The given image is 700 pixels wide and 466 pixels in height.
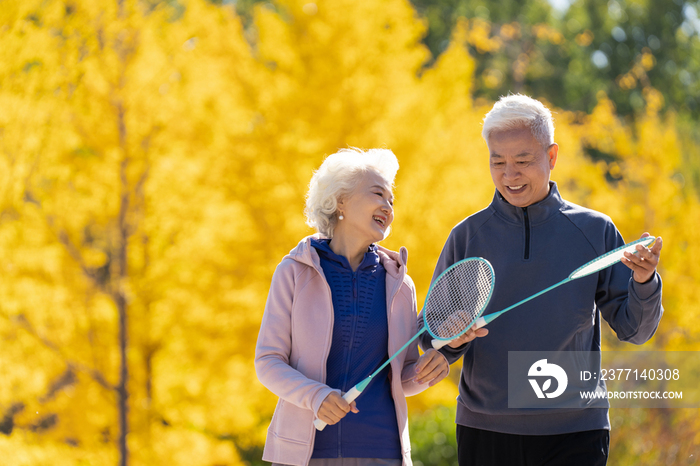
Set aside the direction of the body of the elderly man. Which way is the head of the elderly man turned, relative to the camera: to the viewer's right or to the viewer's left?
to the viewer's left

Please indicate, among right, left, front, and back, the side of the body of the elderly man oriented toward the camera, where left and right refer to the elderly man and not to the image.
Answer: front
